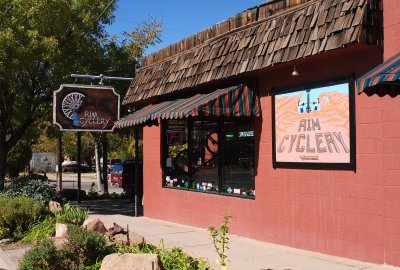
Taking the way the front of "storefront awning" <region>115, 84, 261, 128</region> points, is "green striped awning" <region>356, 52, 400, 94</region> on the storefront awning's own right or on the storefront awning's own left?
on the storefront awning's own left

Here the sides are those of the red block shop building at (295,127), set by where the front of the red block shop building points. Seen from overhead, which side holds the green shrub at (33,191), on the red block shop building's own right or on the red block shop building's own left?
on the red block shop building's own right

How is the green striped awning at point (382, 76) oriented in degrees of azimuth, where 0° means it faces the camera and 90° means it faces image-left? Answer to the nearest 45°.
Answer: approximately 45°

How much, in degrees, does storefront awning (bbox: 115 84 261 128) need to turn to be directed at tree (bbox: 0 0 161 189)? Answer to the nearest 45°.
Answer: approximately 90° to its right

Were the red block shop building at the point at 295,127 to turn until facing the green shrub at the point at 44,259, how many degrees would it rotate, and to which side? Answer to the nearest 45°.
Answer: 0° — it already faces it

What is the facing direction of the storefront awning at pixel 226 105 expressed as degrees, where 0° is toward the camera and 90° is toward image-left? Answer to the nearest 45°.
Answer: approximately 45°

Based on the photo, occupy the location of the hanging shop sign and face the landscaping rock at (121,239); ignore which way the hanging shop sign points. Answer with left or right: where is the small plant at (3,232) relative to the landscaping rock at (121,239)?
right

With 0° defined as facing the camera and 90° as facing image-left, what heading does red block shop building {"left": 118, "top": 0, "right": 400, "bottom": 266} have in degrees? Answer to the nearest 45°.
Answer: approximately 45°
